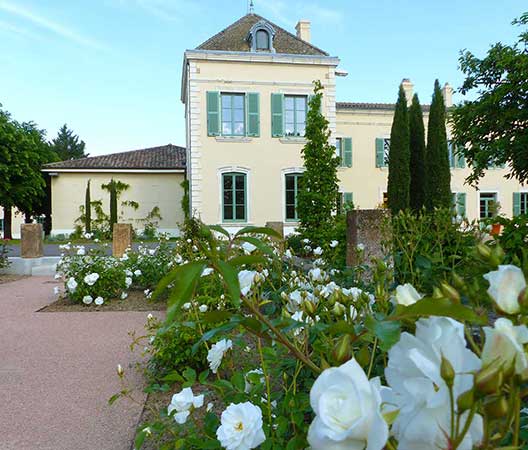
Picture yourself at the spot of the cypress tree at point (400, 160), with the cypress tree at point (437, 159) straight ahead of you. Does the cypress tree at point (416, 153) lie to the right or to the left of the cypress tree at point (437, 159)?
left

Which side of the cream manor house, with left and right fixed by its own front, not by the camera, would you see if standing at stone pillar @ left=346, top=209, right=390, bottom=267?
front

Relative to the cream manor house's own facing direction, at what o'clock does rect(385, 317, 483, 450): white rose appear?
The white rose is roughly at 12 o'clock from the cream manor house.

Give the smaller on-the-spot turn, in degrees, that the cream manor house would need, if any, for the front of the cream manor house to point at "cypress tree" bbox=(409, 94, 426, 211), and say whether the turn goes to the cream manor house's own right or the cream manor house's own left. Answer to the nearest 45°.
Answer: approximately 90° to the cream manor house's own left

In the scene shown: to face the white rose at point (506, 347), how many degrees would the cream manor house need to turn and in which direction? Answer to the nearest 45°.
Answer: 0° — it already faces it

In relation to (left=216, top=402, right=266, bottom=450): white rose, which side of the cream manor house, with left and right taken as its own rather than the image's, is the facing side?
front

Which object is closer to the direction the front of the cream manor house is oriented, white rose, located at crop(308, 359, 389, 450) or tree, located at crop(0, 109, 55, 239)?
the white rose

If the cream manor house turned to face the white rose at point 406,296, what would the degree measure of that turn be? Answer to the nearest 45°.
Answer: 0° — it already faces it

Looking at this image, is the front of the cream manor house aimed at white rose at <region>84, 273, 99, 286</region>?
yes

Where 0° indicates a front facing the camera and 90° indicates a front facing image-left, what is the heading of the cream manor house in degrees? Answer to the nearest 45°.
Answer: approximately 0°

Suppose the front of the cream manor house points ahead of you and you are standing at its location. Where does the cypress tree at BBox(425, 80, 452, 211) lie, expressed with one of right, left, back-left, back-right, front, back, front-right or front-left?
left

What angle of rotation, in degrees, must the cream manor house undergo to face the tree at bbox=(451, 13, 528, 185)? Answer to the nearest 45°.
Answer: approximately 45° to its left

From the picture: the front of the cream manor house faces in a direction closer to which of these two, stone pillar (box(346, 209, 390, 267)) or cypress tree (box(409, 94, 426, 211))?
the stone pillar

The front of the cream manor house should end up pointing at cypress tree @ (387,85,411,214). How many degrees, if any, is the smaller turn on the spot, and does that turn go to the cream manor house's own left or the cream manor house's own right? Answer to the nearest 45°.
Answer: approximately 90° to the cream manor house's own left
